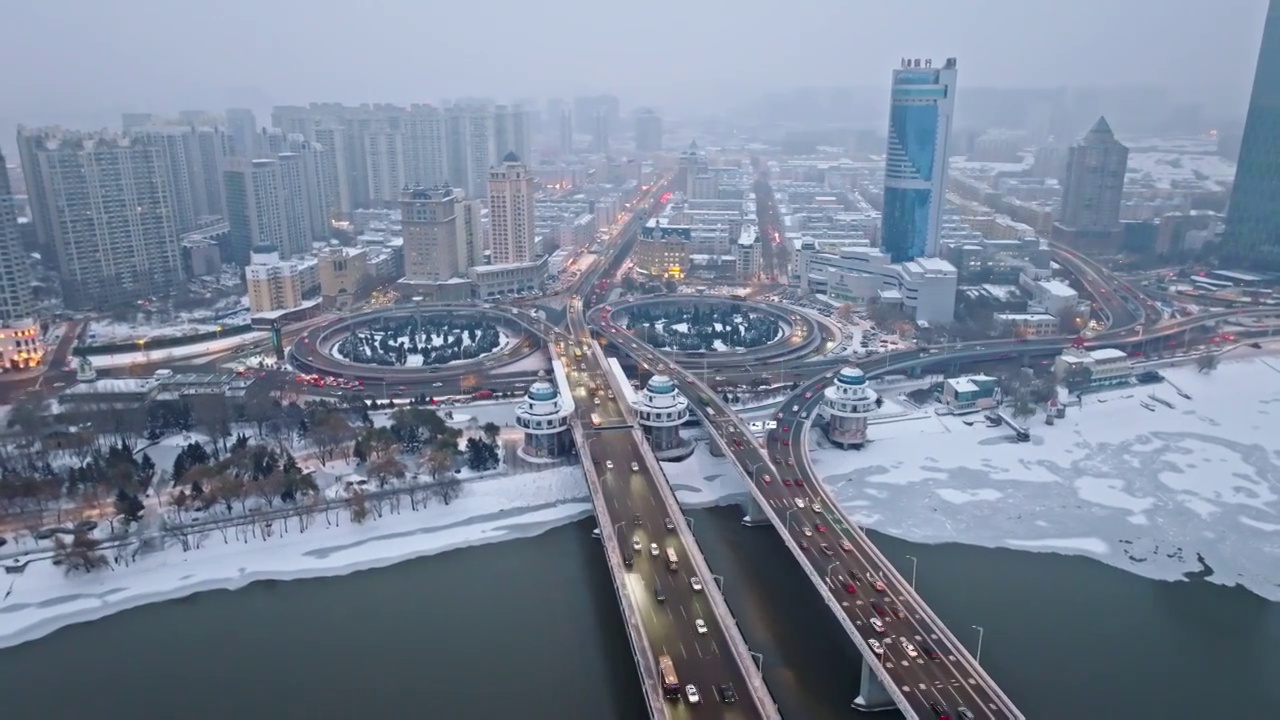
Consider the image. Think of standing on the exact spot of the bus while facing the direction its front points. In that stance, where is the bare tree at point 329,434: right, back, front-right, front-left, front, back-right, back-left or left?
back-right

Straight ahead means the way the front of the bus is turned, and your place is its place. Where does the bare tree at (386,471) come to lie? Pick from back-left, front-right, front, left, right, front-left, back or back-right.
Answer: back-right

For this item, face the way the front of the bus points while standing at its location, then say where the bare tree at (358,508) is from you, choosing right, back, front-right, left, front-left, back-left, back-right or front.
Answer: back-right

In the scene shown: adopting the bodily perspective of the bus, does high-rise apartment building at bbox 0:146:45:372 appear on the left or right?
on its right

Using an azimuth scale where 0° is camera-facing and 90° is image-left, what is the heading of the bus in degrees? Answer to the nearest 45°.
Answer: approximately 0°

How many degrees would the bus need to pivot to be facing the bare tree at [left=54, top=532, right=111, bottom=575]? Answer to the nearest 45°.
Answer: approximately 90° to its right

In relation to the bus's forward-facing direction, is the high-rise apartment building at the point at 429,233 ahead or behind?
behind

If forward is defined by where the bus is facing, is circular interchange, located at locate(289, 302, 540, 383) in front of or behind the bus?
behind

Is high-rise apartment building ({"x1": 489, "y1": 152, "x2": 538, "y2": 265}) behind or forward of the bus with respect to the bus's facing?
behind

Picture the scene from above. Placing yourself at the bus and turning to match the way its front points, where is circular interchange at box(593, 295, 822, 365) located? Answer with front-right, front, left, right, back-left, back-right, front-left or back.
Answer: back
